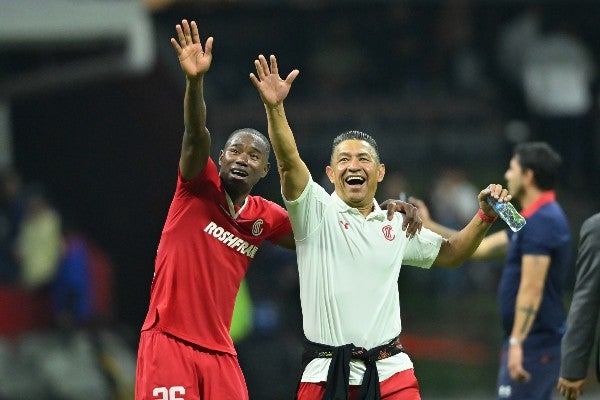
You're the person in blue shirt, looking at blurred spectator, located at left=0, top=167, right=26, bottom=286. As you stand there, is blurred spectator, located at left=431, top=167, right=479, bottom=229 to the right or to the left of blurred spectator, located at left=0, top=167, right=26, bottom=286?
right

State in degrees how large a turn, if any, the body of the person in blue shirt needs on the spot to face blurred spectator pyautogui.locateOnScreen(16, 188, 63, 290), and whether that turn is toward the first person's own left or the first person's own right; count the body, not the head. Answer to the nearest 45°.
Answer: approximately 45° to the first person's own right

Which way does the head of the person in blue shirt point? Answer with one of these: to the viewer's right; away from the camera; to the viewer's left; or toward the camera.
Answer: to the viewer's left

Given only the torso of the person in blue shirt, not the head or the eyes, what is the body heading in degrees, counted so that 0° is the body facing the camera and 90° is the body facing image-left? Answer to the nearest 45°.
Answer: approximately 90°

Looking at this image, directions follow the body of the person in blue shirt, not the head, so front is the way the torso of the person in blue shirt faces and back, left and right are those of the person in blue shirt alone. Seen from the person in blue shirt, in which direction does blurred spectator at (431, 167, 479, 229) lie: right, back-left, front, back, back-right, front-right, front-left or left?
right

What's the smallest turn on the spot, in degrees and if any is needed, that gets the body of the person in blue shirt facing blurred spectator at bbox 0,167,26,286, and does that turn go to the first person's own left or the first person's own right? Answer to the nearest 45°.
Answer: approximately 45° to the first person's own right
